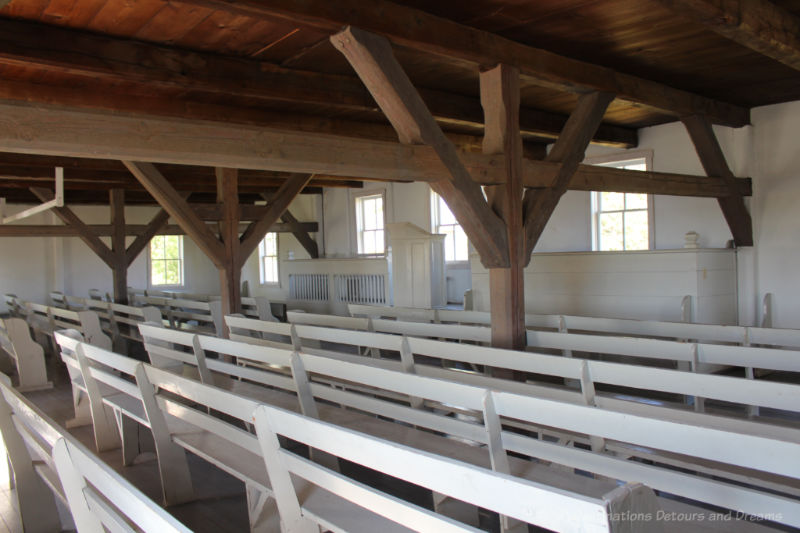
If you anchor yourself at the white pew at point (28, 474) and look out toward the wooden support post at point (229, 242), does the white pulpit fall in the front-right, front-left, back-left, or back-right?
front-right

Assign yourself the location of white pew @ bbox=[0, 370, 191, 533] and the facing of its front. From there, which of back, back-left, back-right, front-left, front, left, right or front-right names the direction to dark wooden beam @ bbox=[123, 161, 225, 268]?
front-left

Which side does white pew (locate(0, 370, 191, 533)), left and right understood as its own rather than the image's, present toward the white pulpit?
front

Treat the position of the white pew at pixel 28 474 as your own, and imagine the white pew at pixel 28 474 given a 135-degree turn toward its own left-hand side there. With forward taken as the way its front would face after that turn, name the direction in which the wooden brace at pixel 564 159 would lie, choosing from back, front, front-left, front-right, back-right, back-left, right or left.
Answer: back

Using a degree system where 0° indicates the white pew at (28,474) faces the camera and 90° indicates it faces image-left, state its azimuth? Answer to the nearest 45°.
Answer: approximately 225°

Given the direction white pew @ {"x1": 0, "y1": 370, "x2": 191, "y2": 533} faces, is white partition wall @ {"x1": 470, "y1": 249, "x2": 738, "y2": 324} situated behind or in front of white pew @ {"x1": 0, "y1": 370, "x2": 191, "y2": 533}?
in front

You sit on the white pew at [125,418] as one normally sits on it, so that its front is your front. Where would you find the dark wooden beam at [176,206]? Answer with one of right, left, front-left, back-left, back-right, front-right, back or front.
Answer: front-left

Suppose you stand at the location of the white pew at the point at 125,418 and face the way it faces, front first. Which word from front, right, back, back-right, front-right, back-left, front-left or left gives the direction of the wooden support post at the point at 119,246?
front-left

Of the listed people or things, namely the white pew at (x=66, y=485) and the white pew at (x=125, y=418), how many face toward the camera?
0

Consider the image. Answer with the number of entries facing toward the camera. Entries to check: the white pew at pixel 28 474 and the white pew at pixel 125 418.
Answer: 0

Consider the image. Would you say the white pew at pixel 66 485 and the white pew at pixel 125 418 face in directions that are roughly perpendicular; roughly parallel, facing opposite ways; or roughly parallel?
roughly parallel

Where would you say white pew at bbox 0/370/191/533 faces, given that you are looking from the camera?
facing away from the viewer and to the right of the viewer

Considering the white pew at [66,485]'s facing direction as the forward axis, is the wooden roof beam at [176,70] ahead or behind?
ahead

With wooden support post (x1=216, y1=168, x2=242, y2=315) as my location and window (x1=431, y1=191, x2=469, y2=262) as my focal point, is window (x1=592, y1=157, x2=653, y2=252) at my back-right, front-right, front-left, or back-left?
front-right
